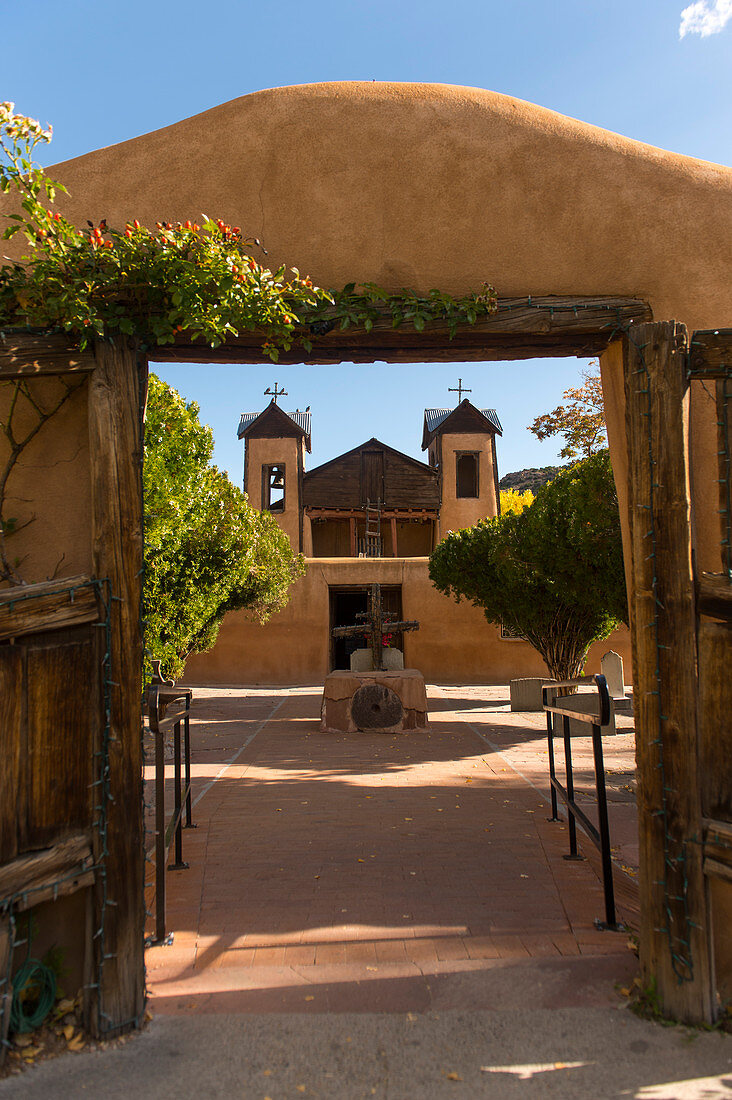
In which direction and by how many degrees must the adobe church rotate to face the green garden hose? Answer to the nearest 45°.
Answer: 0° — it already faces it

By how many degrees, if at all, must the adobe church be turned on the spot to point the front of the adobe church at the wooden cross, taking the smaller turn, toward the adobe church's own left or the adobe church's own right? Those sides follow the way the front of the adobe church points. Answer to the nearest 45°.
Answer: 0° — it already faces it

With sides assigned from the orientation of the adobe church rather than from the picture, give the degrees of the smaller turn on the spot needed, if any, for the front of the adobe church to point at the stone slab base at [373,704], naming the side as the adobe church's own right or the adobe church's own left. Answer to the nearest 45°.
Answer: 0° — it already faces it

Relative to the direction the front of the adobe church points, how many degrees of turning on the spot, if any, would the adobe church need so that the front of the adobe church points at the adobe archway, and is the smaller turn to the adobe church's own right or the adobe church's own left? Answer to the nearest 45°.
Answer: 0° — it already faces it

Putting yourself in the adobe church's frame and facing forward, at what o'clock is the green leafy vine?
The green leafy vine is roughly at 12 o'clock from the adobe church.

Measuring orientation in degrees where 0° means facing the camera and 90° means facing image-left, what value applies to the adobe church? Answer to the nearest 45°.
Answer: approximately 0°

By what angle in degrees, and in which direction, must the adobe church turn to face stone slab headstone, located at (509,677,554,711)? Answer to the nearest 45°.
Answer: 0° — it already faces it

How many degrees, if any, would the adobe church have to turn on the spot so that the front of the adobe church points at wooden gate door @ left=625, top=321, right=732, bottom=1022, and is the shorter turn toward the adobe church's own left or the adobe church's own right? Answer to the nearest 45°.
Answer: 0° — it already faces it
